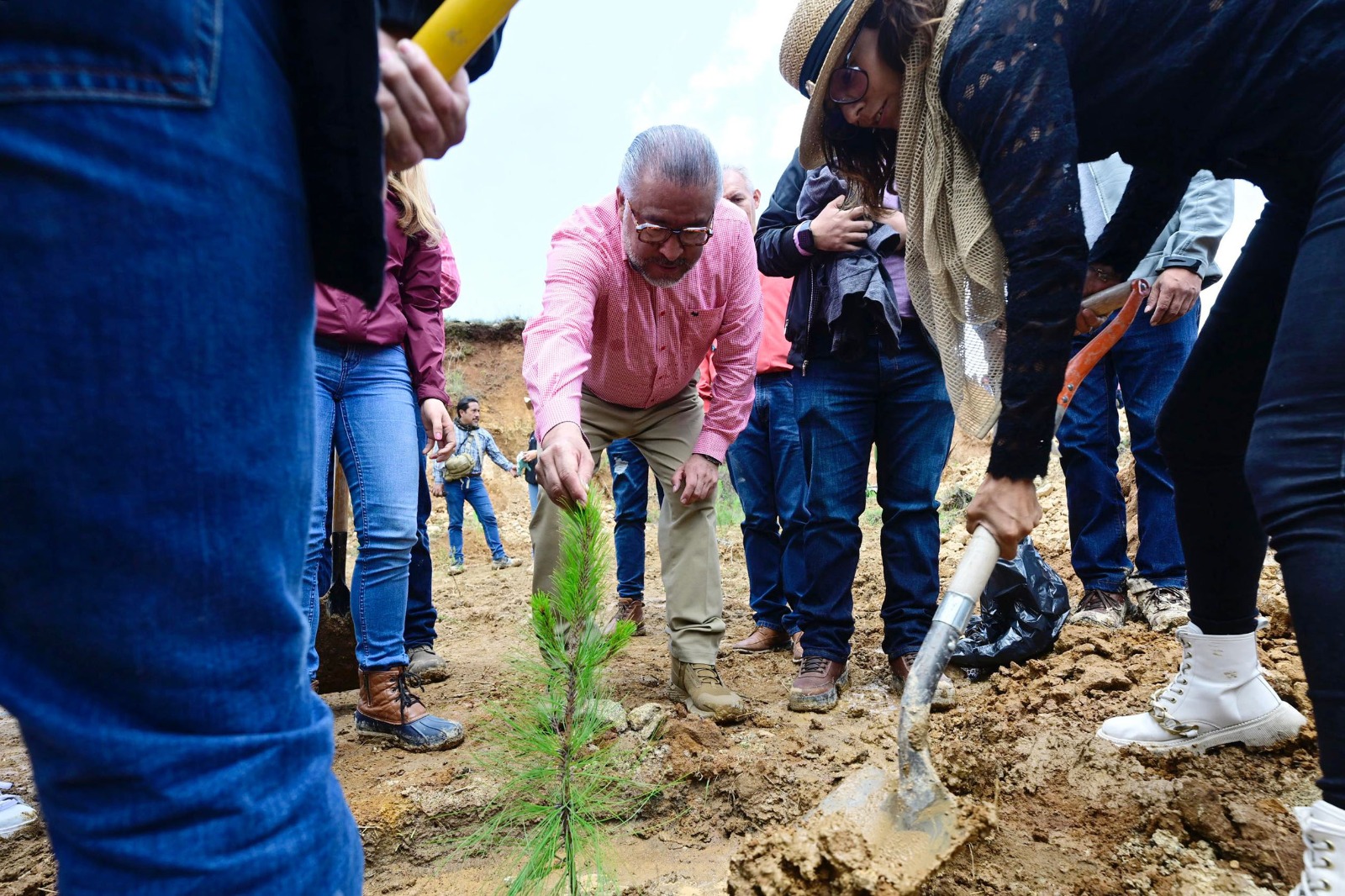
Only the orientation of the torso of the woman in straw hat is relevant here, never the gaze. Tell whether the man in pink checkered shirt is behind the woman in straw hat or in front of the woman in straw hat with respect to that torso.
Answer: in front

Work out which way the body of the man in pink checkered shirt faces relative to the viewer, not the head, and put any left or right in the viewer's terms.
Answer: facing the viewer

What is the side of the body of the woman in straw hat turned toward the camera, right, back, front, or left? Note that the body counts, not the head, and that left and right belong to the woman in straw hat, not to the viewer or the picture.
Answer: left

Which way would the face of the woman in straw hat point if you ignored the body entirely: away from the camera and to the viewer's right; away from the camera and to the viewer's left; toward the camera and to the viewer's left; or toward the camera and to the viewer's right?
toward the camera and to the viewer's left

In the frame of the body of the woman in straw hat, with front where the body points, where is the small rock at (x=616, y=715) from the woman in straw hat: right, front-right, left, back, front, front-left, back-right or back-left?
front

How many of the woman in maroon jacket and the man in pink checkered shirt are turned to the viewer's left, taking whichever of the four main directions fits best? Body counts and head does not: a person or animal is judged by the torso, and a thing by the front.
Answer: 0

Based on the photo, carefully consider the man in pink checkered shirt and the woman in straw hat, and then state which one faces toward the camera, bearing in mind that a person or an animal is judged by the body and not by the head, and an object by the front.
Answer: the man in pink checkered shirt

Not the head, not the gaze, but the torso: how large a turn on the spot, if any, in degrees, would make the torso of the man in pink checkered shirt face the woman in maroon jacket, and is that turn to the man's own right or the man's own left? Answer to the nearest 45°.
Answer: approximately 90° to the man's own right

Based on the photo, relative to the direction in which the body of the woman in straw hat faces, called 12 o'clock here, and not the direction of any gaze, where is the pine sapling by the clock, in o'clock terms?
The pine sapling is roughly at 11 o'clock from the woman in straw hat.

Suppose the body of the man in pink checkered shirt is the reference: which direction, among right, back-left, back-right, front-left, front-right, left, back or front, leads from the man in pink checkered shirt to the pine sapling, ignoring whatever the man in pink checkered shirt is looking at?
front

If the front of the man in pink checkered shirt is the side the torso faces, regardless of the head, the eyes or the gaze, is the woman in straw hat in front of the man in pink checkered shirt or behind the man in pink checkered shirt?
in front
